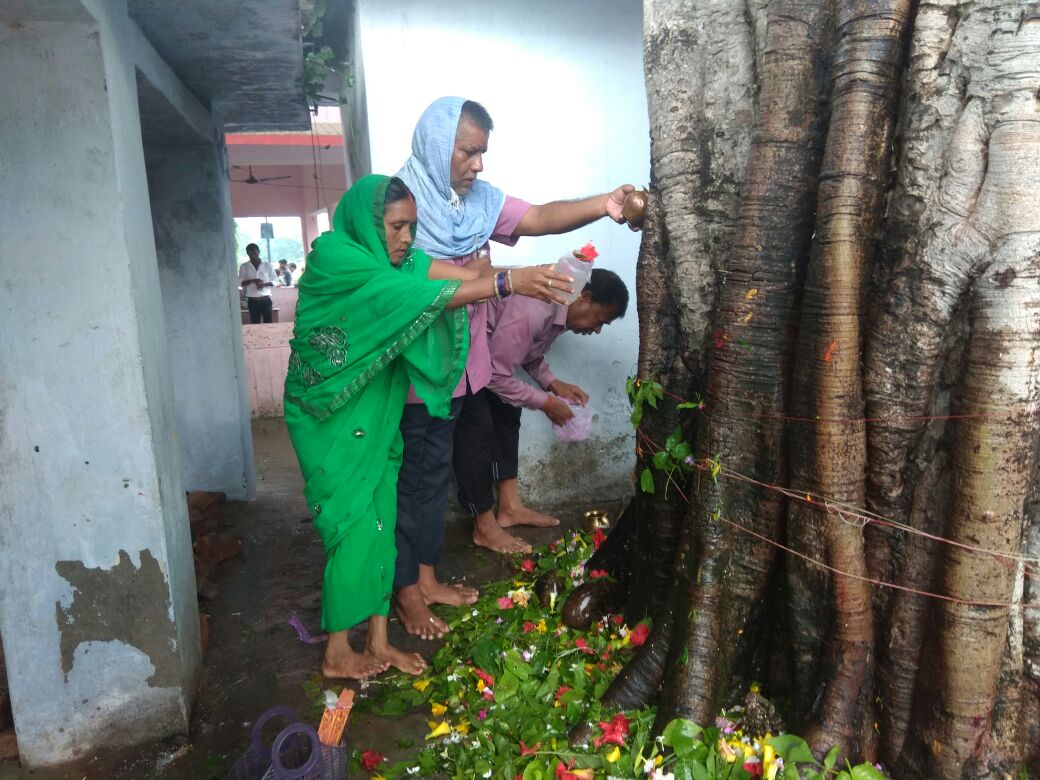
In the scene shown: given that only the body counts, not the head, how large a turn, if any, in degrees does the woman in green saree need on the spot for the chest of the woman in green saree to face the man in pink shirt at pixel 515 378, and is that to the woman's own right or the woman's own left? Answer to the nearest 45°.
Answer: approximately 45° to the woman's own left

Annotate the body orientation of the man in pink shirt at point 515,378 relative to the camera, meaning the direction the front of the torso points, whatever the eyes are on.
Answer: to the viewer's right

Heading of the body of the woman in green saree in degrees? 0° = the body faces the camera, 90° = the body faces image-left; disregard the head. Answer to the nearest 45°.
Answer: approximately 270°

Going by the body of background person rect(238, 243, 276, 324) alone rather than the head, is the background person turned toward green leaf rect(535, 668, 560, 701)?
yes

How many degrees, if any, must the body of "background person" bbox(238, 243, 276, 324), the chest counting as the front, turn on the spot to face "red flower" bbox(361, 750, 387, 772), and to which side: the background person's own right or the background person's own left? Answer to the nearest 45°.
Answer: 0° — they already face it

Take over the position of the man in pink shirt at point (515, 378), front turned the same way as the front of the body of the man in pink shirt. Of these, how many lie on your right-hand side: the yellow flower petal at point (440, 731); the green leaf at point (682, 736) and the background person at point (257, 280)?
2

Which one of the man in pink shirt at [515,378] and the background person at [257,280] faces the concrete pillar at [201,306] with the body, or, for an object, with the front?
the background person

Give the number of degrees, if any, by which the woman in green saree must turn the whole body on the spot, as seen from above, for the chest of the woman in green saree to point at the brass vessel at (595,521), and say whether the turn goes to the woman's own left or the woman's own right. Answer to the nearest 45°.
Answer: approximately 45° to the woman's own left

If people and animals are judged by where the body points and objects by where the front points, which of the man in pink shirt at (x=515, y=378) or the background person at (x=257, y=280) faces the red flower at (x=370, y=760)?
the background person

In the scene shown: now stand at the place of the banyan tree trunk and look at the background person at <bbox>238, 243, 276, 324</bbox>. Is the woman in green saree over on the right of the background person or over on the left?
left
